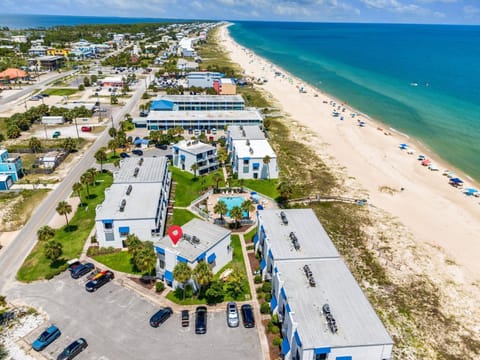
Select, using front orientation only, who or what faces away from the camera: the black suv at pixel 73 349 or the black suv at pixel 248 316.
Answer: the black suv at pixel 248 316

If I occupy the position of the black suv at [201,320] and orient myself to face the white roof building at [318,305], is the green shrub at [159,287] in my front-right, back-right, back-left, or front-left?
back-left

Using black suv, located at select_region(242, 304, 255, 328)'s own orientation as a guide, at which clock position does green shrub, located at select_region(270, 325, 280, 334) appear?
The green shrub is roughly at 4 o'clock from the black suv.

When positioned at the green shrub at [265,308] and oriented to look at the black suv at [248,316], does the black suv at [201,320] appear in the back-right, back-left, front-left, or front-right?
front-right

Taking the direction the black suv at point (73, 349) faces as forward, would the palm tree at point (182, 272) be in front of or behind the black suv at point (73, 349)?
behind

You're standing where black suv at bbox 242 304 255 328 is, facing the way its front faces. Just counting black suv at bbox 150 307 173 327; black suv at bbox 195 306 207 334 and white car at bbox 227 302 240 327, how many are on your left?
3

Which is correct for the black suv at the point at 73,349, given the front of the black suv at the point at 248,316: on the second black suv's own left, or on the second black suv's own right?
on the second black suv's own left

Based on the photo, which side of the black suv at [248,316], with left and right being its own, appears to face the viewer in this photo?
back

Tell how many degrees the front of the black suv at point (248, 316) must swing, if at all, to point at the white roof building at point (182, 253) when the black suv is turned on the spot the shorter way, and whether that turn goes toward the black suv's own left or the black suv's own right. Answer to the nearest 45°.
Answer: approximately 45° to the black suv's own left

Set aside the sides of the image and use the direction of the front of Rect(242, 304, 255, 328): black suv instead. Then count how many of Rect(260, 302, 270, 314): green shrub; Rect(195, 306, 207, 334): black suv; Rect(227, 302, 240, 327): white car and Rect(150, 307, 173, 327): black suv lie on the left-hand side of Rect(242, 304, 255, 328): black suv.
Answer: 3

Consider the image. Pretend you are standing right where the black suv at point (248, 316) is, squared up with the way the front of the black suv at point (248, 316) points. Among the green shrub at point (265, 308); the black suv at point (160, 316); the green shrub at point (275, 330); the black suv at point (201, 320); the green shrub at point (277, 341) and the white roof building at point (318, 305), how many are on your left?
2
